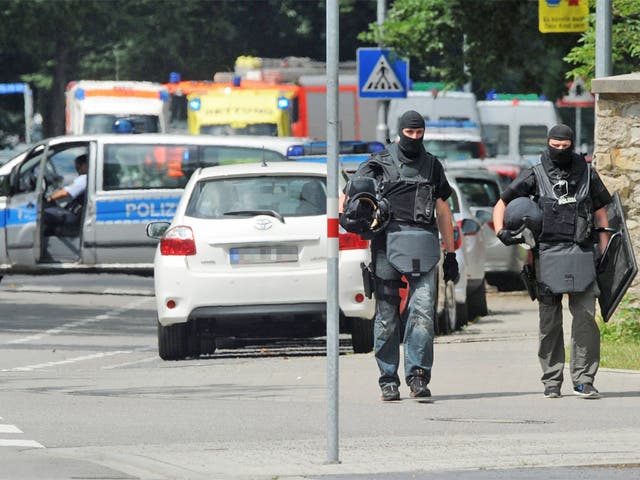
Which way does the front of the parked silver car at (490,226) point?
away from the camera

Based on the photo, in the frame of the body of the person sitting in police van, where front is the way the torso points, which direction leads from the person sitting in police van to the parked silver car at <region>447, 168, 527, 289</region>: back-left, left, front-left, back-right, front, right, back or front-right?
back

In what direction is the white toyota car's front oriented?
away from the camera

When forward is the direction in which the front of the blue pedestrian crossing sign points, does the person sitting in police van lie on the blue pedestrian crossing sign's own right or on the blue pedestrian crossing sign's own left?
on the blue pedestrian crossing sign's own right

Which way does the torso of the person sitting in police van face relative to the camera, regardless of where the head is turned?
to the viewer's left

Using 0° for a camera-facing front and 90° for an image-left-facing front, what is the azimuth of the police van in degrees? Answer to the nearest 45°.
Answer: approximately 90°

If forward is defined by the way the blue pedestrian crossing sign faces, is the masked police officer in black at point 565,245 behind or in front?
in front

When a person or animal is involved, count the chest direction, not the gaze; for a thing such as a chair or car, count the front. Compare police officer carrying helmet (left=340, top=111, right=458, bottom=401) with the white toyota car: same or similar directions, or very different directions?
very different directions

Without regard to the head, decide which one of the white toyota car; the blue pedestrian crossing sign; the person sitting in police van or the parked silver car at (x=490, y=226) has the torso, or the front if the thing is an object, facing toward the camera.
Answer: the blue pedestrian crossing sign
